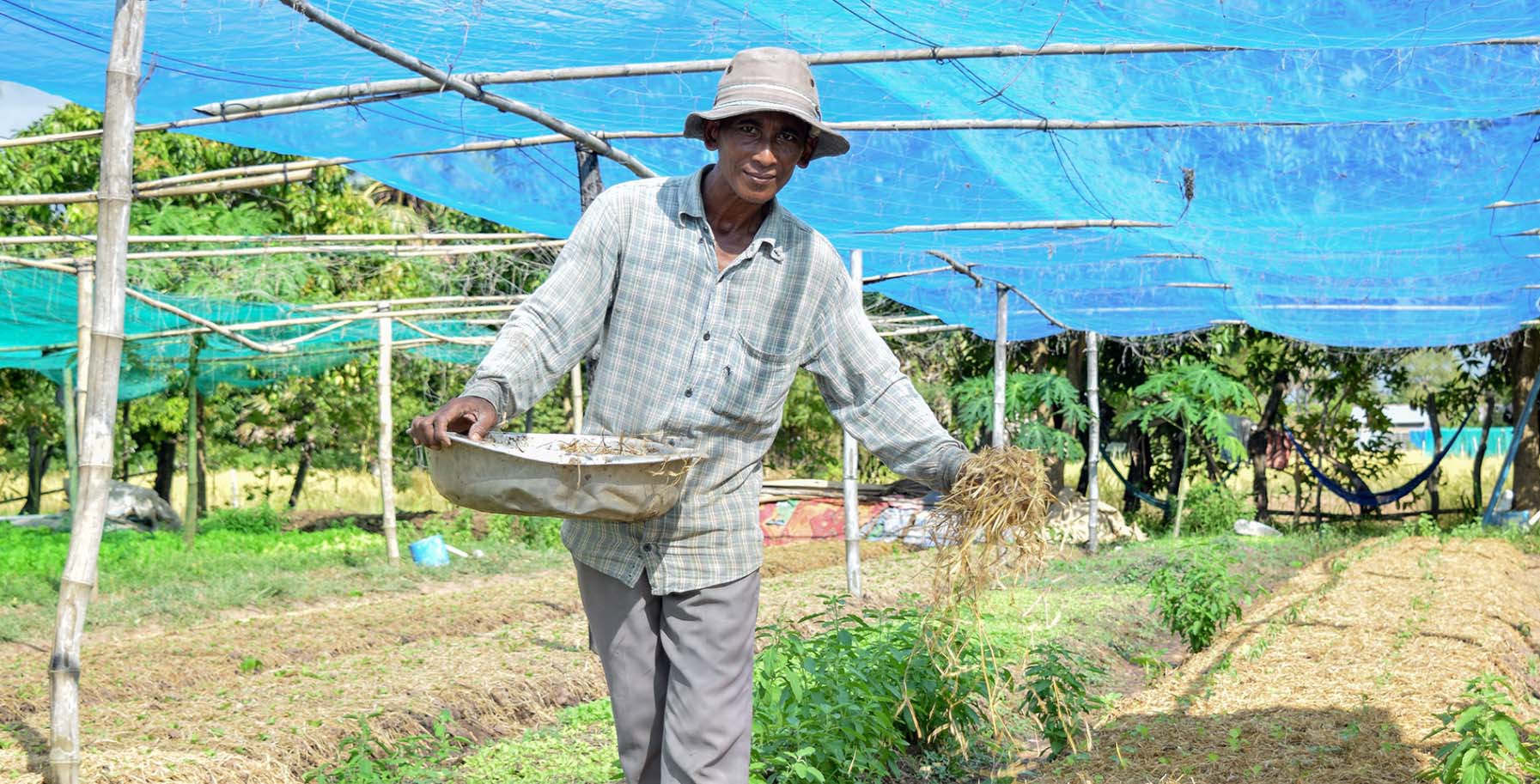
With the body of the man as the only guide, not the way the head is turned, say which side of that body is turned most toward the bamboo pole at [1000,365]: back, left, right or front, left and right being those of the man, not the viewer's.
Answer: back

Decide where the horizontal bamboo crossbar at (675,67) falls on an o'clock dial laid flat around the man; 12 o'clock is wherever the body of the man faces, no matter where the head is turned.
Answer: The horizontal bamboo crossbar is roughly at 6 o'clock from the man.

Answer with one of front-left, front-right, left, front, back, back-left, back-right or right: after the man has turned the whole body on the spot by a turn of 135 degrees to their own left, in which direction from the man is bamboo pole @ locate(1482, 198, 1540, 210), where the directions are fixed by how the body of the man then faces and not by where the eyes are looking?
front

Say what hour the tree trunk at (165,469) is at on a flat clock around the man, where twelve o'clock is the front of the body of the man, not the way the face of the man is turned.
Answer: The tree trunk is roughly at 5 o'clock from the man.

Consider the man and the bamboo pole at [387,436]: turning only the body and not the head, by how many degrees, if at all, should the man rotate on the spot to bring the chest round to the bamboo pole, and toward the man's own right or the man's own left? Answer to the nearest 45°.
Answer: approximately 180°

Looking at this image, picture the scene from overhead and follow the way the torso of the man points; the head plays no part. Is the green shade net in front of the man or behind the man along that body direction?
behind

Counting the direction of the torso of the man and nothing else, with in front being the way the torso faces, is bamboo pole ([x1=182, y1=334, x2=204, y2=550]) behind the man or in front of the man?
behind

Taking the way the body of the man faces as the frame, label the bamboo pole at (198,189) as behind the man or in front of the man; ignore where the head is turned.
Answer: behind

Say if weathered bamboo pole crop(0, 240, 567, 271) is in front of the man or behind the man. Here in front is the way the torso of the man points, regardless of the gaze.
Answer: behind

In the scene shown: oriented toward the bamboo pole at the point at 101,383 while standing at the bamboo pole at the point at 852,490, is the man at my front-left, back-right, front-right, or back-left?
front-left

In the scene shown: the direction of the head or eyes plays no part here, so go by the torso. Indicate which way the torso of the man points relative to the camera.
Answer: toward the camera
